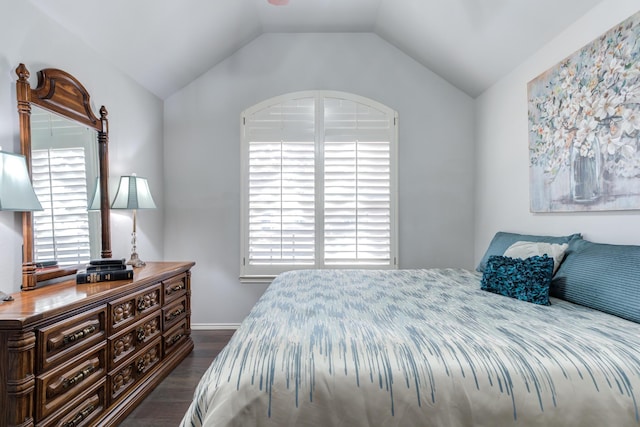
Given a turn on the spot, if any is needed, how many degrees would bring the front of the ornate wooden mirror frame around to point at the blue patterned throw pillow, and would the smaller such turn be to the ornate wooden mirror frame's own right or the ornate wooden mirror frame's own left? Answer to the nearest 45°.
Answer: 0° — it already faces it

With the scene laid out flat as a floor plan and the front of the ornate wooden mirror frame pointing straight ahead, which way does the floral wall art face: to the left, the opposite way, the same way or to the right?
the opposite way

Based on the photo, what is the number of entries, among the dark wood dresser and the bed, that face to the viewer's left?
1

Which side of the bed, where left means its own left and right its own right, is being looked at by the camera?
left

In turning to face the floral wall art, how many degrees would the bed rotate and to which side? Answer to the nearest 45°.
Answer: approximately 135° to its right

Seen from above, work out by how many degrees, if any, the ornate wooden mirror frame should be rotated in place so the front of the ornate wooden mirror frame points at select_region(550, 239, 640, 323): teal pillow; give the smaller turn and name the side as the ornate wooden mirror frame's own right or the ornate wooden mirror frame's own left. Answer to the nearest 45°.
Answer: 0° — it already faces it

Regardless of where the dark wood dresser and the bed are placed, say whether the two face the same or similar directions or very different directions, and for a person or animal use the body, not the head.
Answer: very different directions
